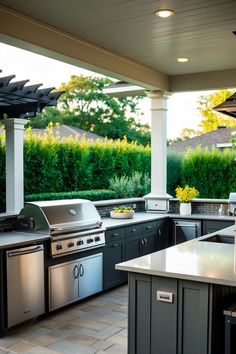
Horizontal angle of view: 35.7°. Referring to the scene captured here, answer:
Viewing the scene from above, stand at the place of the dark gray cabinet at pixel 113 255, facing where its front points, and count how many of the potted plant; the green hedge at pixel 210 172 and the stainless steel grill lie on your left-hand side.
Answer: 2

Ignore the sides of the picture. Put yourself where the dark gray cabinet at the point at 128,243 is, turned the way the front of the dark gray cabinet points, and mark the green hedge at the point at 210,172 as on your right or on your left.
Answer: on your left

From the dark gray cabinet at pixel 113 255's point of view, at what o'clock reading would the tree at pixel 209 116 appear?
The tree is roughly at 8 o'clock from the dark gray cabinet.

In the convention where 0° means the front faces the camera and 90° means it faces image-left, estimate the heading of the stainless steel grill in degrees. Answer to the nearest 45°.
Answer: approximately 315°

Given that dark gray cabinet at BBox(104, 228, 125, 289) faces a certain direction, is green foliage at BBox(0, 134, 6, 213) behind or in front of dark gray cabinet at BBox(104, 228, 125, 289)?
behind

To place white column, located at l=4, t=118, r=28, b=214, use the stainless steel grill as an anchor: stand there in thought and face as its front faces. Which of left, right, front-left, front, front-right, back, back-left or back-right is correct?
back

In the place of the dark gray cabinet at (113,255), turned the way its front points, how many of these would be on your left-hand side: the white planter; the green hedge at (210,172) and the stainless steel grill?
2
